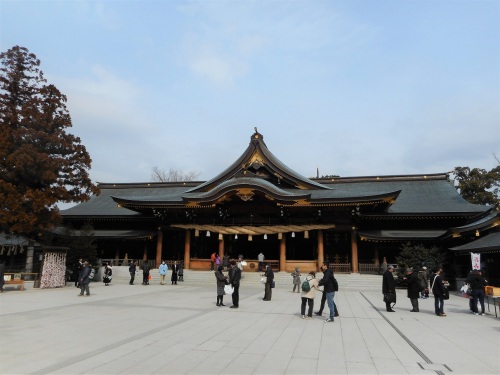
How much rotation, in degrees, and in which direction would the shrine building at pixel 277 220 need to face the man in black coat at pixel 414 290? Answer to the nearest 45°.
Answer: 0° — it already faces them

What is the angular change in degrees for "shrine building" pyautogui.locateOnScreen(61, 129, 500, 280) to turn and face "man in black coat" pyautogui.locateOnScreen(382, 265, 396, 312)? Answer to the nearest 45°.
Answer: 0° — it already faces them

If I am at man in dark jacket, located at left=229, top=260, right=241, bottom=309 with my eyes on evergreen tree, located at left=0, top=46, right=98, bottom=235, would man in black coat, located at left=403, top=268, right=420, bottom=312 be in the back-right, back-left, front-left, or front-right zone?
back-right

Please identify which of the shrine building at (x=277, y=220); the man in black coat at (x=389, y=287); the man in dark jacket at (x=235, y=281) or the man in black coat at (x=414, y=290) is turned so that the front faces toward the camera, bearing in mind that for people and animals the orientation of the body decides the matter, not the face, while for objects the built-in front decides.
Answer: the shrine building

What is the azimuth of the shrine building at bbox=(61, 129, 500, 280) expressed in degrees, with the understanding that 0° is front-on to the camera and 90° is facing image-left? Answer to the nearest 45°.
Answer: approximately 0°

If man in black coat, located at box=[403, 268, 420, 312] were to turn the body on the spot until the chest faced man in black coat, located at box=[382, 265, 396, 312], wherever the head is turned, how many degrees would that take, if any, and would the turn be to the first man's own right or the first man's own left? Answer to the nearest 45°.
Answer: approximately 45° to the first man's own left
